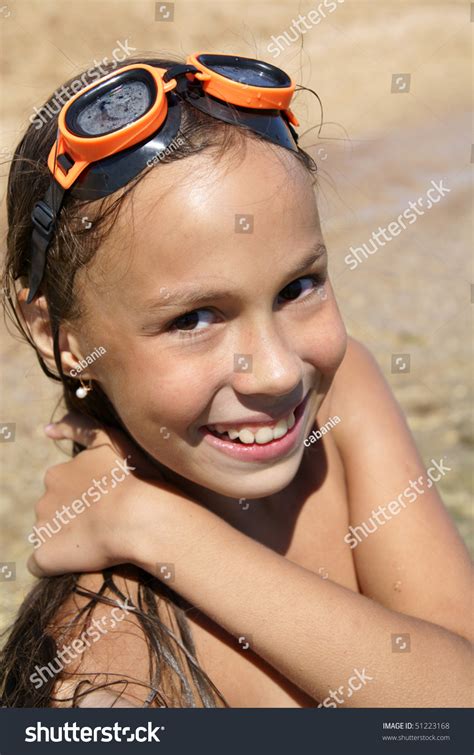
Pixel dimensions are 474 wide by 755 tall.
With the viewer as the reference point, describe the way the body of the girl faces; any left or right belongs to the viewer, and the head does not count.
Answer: facing the viewer and to the right of the viewer

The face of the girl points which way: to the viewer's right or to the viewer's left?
to the viewer's right
